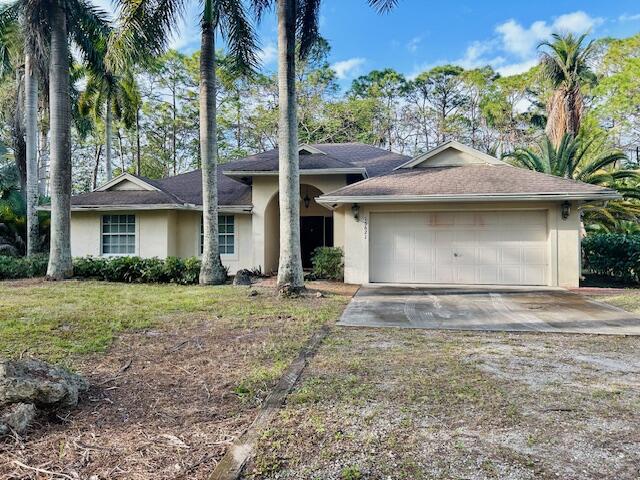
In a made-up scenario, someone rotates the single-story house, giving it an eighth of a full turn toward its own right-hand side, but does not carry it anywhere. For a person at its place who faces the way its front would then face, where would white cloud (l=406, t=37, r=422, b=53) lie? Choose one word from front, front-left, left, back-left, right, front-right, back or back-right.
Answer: back-right

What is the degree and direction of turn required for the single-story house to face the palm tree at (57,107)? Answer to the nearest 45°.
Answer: approximately 90° to its right

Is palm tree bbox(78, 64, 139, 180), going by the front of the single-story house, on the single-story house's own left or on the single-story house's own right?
on the single-story house's own right

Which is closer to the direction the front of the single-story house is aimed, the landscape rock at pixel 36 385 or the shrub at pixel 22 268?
the landscape rock

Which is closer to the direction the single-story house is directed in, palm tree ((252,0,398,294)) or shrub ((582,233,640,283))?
the palm tree

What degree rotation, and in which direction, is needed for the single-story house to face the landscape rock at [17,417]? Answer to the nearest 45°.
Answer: approximately 45° to its right

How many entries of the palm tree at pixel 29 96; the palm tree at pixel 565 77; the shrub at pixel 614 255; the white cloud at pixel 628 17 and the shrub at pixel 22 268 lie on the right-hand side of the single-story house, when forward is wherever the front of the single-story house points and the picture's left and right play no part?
2

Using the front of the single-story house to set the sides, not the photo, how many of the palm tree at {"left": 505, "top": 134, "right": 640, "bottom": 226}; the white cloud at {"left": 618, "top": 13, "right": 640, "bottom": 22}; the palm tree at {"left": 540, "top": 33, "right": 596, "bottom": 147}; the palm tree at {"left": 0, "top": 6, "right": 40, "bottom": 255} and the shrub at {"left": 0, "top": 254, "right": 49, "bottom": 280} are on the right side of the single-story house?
2

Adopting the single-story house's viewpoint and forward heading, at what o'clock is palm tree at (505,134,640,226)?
The palm tree is roughly at 8 o'clock from the single-story house.

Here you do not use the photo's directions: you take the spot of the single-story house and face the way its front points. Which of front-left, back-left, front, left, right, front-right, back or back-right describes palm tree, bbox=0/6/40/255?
right

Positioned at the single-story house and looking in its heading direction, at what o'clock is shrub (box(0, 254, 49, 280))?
The shrub is roughly at 3 o'clock from the single-story house.

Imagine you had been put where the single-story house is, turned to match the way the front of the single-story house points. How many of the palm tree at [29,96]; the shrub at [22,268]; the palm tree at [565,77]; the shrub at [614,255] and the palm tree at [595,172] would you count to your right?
2

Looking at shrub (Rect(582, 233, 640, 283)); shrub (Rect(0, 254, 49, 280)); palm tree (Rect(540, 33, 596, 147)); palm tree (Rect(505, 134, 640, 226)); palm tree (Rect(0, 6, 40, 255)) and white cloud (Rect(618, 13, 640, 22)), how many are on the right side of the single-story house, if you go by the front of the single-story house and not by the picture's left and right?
2

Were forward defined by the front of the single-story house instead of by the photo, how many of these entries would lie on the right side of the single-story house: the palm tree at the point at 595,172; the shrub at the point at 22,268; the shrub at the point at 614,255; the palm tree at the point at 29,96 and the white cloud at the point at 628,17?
2

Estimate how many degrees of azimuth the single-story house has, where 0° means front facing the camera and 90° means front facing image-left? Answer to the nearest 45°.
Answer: approximately 0°
